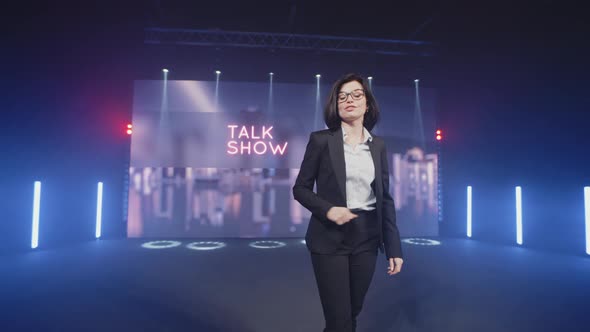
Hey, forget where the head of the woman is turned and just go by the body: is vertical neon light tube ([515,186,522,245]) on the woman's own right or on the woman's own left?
on the woman's own left

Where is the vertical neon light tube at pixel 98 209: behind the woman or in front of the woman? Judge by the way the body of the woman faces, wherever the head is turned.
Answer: behind

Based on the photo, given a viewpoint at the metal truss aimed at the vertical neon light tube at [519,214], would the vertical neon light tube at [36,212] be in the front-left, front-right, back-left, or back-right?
back-right

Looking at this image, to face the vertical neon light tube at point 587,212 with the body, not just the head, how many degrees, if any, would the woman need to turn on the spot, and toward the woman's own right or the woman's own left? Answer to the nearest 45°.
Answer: approximately 90° to the woman's own left

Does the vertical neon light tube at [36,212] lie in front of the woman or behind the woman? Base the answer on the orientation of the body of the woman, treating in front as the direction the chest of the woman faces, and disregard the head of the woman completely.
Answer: behind

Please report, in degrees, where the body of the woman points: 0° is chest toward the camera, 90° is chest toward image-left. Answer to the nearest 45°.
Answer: approximately 315°

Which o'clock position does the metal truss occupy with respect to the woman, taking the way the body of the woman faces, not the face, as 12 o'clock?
The metal truss is roughly at 7 o'clock from the woman.
